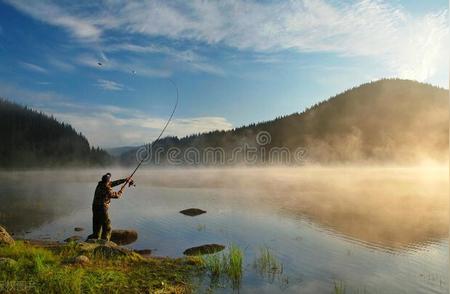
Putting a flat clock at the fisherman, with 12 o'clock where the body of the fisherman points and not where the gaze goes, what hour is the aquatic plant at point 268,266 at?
The aquatic plant is roughly at 1 o'clock from the fisherman.

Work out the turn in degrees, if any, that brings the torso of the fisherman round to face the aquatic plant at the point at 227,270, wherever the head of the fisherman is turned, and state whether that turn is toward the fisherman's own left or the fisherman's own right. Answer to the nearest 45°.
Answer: approximately 45° to the fisherman's own right

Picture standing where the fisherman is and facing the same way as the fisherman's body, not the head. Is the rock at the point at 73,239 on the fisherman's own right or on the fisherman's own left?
on the fisherman's own left

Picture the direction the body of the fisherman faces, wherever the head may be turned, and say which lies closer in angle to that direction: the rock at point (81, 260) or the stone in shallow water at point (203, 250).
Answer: the stone in shallow water

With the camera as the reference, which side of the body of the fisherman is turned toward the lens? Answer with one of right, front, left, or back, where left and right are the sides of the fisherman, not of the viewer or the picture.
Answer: right

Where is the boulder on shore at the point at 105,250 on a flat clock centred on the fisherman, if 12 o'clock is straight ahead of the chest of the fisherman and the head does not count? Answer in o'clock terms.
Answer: The boulder on shore is roughly at 3 o'clock from the fisherman.

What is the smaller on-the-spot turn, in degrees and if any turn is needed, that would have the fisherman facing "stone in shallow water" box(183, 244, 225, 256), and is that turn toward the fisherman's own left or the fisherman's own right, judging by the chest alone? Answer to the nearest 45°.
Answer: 0° — they already face it
